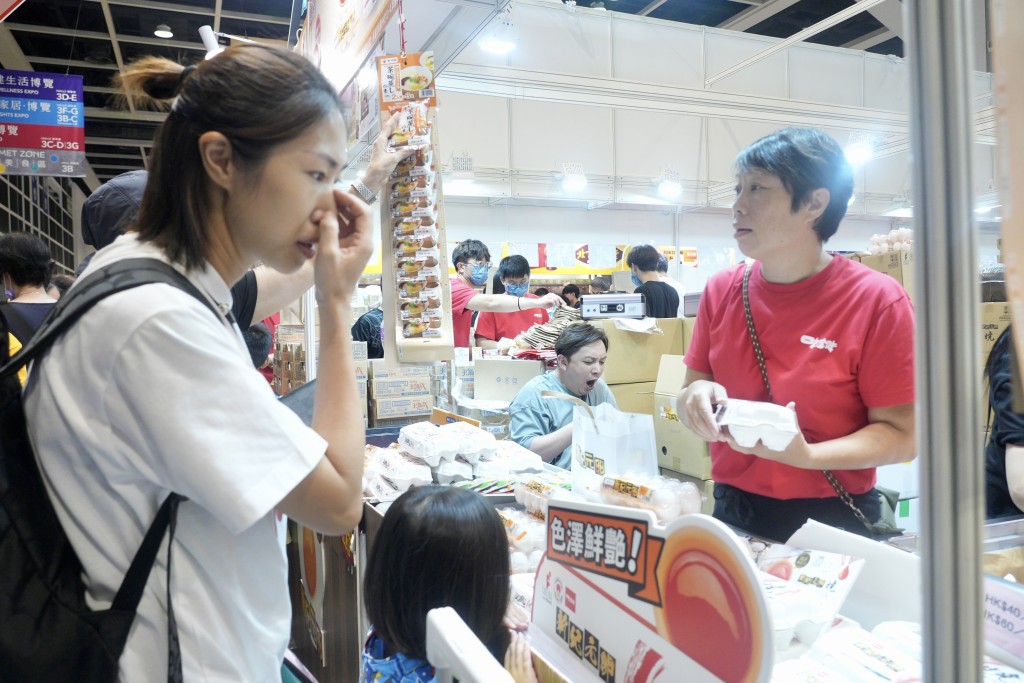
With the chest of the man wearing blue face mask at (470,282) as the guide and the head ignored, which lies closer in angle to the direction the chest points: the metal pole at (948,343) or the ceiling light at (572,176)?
the metal pole

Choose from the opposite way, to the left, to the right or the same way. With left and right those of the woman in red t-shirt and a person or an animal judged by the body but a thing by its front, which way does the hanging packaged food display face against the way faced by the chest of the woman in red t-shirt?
the same way

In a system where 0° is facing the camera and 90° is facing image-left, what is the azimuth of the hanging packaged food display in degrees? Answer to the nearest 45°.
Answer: approximately 0°

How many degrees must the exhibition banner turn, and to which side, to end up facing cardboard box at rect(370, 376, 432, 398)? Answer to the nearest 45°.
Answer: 0° — it already faces it

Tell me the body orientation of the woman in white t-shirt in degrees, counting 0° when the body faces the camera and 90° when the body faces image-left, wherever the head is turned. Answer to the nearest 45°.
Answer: approximately 270°

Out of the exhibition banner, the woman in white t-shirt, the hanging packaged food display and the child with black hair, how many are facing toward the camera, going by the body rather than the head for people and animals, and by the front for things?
2

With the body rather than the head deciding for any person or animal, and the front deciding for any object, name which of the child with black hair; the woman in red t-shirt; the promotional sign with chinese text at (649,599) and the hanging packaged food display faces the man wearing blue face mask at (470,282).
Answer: the child with black hair

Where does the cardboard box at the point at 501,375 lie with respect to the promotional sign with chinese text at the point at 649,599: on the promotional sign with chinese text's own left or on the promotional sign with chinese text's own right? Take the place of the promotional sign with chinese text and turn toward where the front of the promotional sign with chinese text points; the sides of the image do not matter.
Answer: on the promotional sign with chinese text's own right

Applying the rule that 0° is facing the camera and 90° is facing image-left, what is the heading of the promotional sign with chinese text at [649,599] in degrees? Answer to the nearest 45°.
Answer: approximately 45°

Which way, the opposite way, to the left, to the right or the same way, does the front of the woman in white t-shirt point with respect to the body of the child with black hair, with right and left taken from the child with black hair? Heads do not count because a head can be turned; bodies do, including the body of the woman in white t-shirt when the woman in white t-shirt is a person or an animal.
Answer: to the right

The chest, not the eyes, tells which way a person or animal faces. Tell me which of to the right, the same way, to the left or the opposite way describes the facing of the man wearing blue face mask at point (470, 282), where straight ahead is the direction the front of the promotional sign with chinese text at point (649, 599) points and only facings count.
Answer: to the left

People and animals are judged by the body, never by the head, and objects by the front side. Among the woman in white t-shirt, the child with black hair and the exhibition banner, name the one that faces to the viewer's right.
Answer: the woman in white t-shirt
